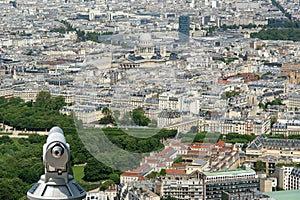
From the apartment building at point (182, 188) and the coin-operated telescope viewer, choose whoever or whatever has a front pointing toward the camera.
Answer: the apartment building

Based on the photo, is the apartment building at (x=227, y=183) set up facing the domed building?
no

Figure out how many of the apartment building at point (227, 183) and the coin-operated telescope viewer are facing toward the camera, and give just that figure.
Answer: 1

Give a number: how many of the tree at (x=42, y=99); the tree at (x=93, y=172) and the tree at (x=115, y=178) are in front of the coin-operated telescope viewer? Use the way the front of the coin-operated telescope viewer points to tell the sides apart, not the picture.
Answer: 3

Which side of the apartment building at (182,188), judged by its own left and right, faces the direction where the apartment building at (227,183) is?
left

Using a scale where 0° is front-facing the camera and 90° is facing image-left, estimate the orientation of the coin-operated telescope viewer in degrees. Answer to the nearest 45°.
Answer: approximately 180°

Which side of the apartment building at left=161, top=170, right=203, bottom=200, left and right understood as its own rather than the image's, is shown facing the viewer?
front

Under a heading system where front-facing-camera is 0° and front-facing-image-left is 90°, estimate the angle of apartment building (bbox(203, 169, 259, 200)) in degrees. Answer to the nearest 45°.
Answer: approximately 0°

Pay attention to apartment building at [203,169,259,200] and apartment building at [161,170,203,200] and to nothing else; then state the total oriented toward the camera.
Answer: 2

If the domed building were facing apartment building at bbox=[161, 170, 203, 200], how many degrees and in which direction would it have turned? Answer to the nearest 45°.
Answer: approximately 45° to its left

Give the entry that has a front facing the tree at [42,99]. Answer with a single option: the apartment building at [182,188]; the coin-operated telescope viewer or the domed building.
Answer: the coin-operated telescope viewer

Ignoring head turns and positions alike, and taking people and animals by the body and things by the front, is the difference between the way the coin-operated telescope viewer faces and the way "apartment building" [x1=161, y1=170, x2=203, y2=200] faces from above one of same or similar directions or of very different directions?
very different directions

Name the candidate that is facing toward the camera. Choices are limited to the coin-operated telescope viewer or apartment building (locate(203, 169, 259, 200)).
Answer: the apartment building

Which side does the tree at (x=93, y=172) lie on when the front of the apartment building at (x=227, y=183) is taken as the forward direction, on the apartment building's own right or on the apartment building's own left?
on the apartment building's own right

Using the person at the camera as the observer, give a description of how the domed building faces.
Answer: facing the viewer and to the left of the viewer

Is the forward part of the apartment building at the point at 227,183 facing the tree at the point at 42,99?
no

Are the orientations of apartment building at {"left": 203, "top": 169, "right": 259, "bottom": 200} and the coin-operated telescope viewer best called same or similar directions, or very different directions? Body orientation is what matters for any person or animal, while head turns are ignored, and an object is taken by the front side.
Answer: very different directions

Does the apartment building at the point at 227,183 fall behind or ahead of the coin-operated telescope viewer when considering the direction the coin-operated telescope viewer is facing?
ahead

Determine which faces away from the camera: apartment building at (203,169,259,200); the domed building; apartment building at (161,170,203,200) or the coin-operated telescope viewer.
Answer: the coin-operated telescope viewer
